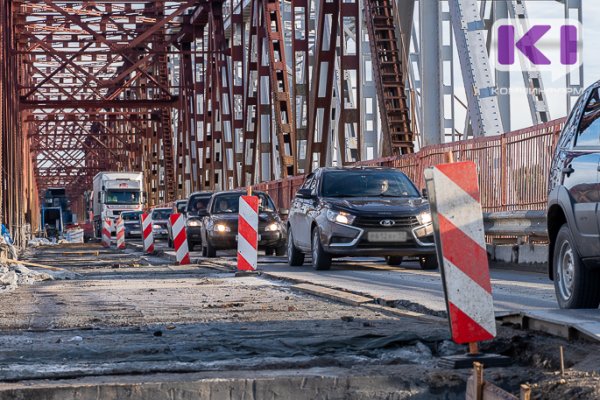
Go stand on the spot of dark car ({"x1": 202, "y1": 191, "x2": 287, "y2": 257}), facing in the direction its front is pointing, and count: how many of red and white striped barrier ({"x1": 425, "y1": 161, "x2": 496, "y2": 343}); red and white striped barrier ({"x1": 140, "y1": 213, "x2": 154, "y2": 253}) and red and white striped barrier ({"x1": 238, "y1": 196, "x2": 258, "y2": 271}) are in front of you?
2

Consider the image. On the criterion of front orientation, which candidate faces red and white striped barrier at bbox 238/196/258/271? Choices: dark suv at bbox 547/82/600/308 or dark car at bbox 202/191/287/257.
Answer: dark car at bbox 202/191/287/257

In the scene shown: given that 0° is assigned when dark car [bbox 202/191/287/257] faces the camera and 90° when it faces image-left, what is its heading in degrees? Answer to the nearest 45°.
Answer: approximately 0°

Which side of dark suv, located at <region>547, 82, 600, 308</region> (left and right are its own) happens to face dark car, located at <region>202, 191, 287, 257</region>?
back

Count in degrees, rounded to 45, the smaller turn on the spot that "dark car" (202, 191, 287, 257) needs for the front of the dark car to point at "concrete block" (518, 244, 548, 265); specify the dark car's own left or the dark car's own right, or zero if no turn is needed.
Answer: approximately 45° to the dark car's own left
